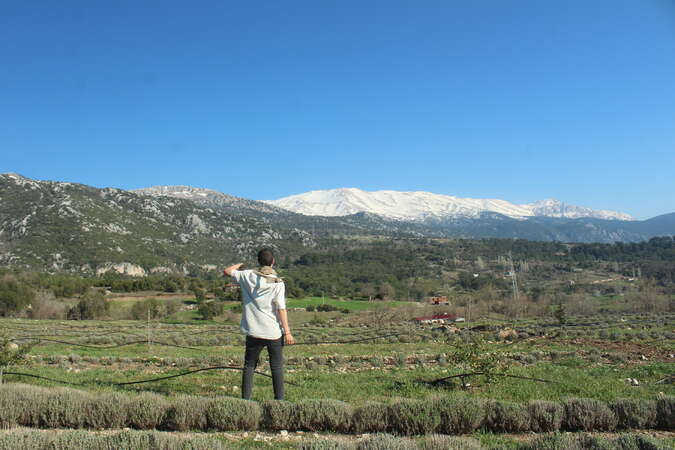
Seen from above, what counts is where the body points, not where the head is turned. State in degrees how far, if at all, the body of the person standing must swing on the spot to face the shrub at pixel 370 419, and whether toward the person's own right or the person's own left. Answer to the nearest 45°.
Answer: approximately 135° to the person's own right

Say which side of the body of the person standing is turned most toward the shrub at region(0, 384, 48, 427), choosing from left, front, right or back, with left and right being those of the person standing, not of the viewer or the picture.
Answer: left

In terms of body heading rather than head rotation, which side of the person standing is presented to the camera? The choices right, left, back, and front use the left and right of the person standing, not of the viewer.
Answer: back

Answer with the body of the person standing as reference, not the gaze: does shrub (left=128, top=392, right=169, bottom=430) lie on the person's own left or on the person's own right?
on the person's own left

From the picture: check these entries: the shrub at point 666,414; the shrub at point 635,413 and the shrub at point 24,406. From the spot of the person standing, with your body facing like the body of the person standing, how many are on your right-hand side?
2

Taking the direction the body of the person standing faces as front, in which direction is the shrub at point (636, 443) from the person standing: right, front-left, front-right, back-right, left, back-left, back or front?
back-right

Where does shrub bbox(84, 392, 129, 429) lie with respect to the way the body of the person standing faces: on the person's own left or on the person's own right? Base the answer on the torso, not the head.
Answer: on the person's own left
